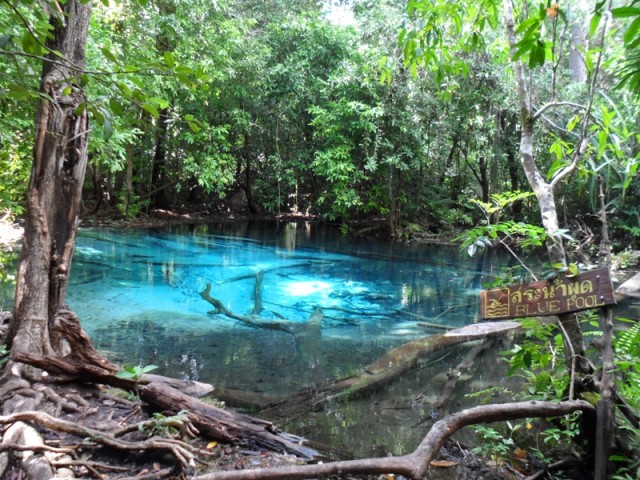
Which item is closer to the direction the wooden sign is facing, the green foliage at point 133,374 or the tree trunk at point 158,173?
the green foliage

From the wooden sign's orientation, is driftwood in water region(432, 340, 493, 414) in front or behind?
behind

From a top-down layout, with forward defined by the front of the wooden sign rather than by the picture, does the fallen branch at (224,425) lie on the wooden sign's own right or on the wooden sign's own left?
on the wooden sign's own right

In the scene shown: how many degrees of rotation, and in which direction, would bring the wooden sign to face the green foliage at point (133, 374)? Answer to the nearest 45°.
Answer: approximately 90° to its right

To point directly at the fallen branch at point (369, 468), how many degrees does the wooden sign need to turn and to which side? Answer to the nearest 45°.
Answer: approximately 45° to its right

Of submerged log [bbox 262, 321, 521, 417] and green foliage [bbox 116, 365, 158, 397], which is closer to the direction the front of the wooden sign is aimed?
the green foliage

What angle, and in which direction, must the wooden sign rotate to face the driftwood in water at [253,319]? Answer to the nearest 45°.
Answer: approximately 135° to its right

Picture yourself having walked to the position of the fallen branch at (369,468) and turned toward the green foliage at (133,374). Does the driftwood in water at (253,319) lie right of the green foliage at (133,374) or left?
right

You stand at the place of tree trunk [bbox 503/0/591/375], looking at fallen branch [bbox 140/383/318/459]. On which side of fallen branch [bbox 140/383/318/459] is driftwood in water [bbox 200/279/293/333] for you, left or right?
right

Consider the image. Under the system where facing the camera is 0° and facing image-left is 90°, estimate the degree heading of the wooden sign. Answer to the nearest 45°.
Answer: approximately 0°
